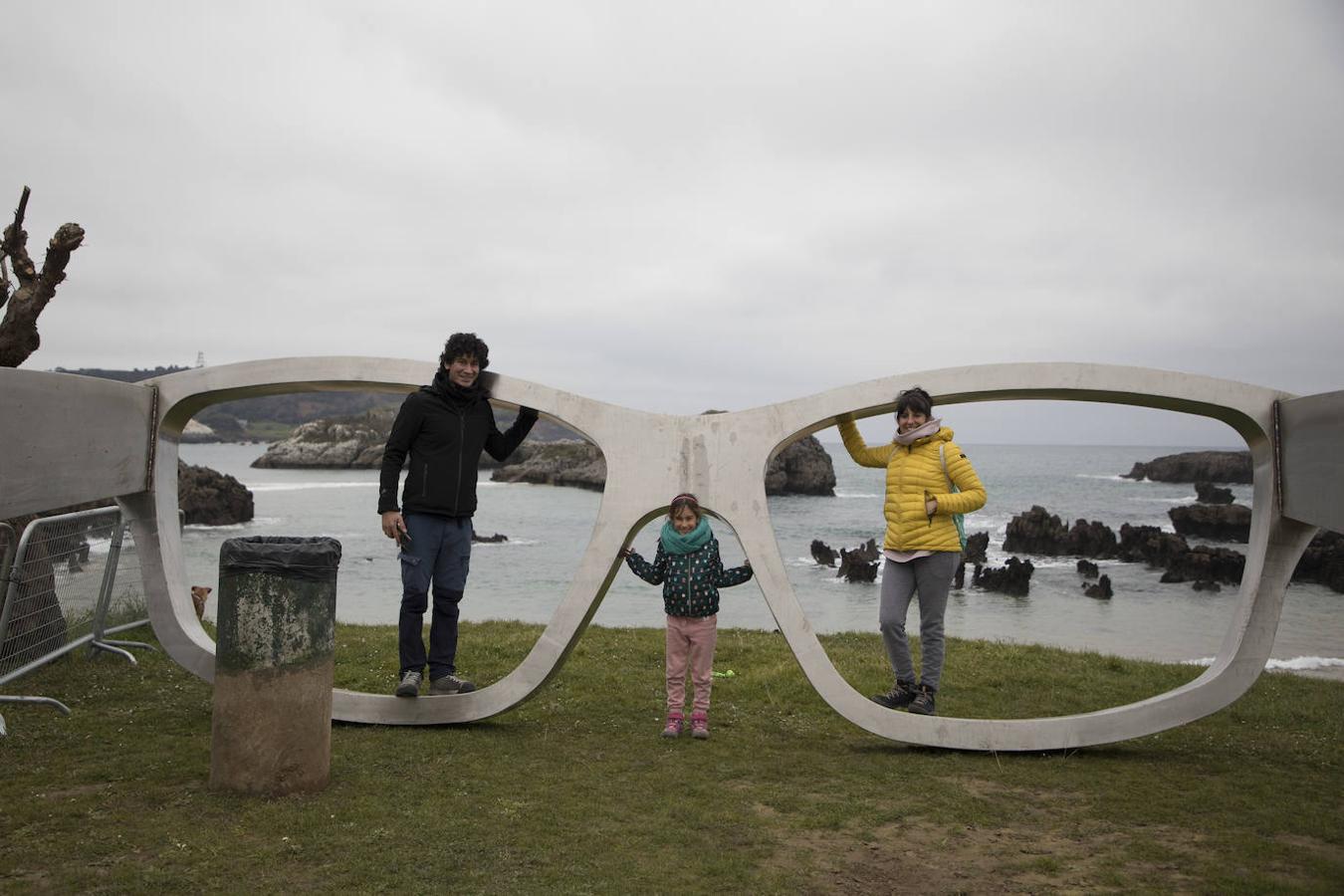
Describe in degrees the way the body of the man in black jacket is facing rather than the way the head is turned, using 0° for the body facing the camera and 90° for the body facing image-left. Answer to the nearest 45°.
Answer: approximately 315°

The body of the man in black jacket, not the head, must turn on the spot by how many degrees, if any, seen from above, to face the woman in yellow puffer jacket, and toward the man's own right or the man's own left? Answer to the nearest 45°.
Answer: approximately 45° to the man's own left

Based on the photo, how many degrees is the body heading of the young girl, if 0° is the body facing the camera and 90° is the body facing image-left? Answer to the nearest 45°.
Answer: approximately 0°

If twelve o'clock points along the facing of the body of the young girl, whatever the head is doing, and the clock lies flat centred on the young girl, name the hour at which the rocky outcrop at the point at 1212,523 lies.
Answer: The rocky outcrop is roughly at 7 o'clock from the young girl.

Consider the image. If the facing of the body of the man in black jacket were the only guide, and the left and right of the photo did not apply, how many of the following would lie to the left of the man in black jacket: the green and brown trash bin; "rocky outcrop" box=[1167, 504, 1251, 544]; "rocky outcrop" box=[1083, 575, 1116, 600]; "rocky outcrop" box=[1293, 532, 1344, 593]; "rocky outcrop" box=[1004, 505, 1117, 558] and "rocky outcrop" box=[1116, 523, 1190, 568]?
5

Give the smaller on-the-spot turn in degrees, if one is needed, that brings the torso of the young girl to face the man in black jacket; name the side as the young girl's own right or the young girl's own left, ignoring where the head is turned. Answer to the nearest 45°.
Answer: approximately 90° to the young girl's own right

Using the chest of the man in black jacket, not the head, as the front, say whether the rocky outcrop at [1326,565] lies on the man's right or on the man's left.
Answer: on the man's left

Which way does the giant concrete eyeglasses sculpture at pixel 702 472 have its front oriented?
away from the camera

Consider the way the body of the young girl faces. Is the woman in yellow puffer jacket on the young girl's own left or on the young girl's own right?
on the young girl's own left
